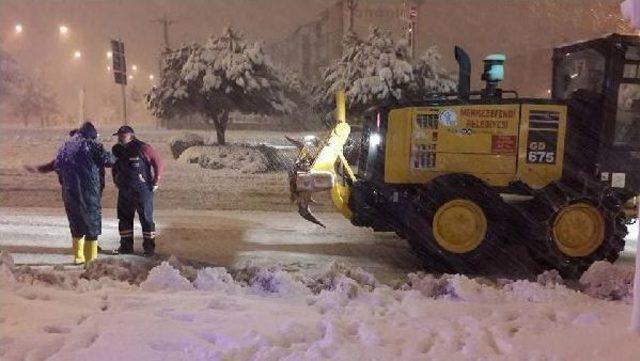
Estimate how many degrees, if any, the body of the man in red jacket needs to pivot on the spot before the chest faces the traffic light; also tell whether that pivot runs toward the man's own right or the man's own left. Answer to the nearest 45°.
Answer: approximately 135° to the man's own right

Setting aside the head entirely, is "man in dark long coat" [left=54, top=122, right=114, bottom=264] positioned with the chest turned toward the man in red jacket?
yes

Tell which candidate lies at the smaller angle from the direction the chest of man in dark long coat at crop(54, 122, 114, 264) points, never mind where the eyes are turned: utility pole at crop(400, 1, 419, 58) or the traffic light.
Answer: the utility pole

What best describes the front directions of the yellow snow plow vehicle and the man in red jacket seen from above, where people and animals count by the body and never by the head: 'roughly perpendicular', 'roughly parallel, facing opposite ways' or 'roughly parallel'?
roughly perpendicular

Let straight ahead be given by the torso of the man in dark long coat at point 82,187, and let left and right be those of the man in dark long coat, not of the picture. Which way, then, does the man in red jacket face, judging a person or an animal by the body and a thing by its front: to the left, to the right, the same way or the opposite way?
the opposite way

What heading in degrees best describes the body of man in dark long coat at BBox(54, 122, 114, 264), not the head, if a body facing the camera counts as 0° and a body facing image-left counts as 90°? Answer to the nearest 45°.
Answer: approximately 225°

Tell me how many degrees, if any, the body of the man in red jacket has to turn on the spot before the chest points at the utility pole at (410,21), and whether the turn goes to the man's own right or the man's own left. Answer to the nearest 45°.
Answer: approximately 180°

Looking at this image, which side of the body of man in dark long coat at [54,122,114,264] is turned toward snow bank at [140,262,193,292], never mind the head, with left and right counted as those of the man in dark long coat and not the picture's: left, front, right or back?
right
